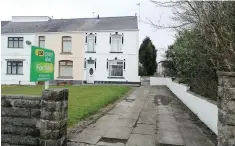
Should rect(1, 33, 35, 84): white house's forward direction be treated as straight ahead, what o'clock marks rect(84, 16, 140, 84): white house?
rect(84, 16, 140, 84): white house is roughly at 10 o'clock from rect(1, 33, 35, 84): white house.

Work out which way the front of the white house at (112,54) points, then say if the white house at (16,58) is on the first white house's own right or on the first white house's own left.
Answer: on the first white house's own right

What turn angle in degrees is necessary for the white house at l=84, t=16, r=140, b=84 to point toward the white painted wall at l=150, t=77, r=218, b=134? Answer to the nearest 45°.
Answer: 0° — it already faces it

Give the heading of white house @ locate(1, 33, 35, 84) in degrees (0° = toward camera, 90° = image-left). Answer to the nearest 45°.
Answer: approximately 0°

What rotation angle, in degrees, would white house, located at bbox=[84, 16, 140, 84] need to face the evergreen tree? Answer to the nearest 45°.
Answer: approximately 135° to its left

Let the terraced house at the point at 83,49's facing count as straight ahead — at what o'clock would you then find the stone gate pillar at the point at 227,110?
The stone gate pillar is roughly at 12 o'clock from the terraced house.

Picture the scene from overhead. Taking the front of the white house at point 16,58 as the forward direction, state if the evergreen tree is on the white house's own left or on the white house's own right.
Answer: on the white house's own left

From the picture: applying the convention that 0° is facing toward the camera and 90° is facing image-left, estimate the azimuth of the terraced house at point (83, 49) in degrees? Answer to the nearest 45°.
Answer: approximately 0°
